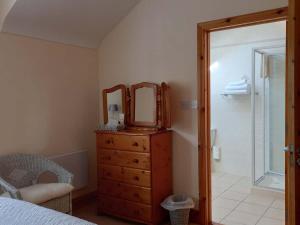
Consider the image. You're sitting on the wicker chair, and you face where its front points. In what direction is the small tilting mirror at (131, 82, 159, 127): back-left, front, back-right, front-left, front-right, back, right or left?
front-left

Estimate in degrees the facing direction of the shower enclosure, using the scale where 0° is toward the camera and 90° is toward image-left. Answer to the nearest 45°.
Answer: approximately 45°

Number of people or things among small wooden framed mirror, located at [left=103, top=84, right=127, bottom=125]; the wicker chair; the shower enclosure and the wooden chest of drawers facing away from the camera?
0

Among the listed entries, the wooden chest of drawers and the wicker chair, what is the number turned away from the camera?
0

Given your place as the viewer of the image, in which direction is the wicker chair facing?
facing the viewer and to the right of the viewer

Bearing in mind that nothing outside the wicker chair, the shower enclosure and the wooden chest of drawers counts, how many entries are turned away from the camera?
0

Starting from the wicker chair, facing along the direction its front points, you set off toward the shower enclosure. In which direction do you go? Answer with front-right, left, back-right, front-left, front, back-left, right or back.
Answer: front-left

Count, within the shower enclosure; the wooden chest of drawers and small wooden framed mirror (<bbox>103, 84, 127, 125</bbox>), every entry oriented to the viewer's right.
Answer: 0

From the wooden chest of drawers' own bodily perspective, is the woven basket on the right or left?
on its left

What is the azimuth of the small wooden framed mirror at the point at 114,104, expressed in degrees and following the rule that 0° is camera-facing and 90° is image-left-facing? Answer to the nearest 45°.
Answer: approximately 45°

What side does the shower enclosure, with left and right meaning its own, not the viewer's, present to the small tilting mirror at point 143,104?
front

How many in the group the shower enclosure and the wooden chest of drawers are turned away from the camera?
0
